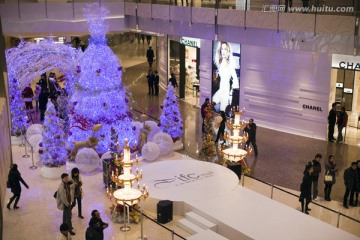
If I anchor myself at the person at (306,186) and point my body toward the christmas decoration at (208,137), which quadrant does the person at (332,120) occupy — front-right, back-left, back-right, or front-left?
front-right

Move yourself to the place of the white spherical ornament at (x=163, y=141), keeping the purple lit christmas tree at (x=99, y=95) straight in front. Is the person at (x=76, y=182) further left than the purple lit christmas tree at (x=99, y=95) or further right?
left

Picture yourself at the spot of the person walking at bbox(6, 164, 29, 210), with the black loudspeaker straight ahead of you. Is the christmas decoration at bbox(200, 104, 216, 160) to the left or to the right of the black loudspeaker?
left

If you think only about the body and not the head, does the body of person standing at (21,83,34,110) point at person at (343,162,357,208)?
no

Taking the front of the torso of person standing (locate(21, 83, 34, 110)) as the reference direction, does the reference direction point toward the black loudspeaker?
no
